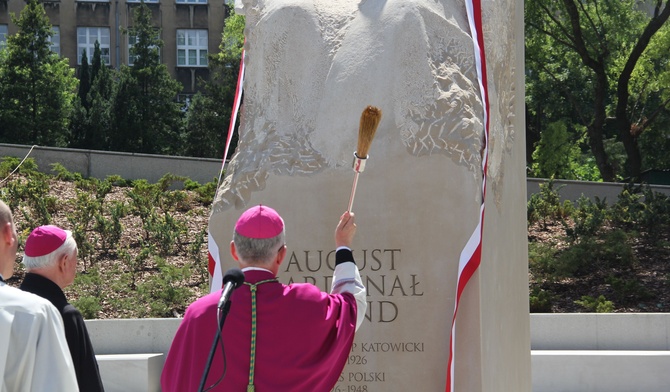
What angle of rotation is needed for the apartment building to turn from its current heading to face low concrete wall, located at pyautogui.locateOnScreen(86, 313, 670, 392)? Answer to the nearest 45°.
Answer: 0° — it already faces it

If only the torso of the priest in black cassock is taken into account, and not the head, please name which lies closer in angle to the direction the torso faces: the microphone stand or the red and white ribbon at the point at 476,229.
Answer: the red and white ribbon

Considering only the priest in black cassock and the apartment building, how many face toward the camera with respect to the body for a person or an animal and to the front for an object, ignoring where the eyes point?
1

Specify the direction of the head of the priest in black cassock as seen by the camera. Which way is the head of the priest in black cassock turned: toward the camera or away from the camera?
away from the camera

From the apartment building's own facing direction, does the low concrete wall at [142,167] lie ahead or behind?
ahead

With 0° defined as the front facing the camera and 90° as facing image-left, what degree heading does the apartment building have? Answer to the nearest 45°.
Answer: approximately 0°

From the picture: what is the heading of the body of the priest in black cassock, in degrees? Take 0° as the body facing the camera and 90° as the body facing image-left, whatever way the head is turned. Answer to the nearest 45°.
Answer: approximately 225°
